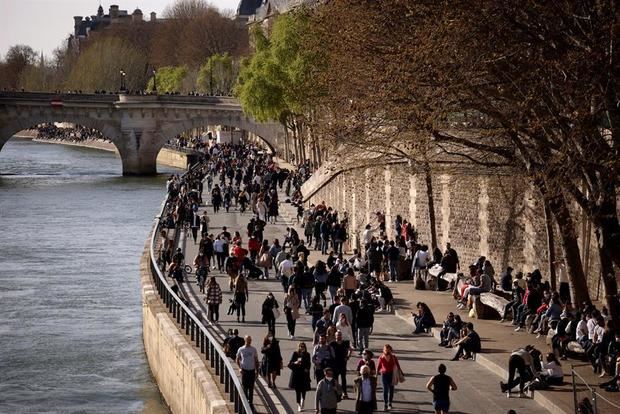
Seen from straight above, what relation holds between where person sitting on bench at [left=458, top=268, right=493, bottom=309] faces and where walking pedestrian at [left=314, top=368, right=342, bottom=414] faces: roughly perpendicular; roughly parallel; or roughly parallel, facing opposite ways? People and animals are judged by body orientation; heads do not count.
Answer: roughly perpendicular

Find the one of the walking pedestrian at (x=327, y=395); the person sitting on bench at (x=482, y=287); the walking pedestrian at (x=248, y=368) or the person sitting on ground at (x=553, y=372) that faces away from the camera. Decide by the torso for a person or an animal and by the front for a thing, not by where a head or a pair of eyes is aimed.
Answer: the walking pedestrian at (x=248, y=368)

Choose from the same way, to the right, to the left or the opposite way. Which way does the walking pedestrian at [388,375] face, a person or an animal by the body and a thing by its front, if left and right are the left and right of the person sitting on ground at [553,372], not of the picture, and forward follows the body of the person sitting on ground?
to the left

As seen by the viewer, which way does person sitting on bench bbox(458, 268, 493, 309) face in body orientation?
to the viewer's left

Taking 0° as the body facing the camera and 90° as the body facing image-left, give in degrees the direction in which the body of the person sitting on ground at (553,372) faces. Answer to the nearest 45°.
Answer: approximately 90°

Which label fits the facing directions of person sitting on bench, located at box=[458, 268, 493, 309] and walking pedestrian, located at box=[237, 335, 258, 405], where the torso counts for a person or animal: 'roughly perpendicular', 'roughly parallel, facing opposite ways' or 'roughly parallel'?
roughly perpendicular

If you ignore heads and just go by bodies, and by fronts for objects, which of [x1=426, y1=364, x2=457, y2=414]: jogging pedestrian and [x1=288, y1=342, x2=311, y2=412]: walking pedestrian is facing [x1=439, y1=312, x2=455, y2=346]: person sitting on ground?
[x1=426, y1=364, x2=457, y2=414]: jogging pedestrian
